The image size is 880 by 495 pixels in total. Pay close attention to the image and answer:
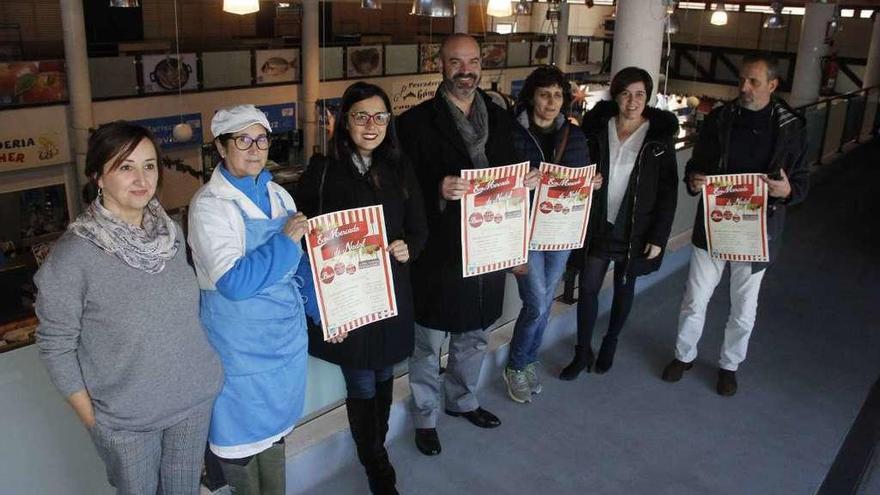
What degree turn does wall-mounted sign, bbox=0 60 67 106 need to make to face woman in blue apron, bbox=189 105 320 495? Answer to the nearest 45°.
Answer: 0° — it already faces them

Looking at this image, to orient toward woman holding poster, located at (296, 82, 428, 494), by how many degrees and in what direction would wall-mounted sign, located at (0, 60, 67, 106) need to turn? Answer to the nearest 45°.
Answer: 0° — it already faces them

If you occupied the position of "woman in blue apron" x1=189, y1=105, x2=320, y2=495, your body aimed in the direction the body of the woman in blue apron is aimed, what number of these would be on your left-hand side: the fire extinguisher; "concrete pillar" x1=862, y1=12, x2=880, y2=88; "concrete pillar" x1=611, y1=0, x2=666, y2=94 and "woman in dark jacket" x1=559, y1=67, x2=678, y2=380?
4

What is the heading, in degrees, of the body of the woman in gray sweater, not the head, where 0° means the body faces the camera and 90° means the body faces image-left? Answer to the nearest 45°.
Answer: approximately 315°

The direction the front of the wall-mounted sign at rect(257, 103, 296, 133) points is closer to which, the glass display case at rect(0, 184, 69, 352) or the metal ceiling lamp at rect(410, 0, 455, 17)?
the metal ceiling lamp

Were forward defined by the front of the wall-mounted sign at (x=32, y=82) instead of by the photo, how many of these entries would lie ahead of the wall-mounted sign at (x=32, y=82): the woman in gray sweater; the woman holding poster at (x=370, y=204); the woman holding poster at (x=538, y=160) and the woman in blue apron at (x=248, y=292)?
4
